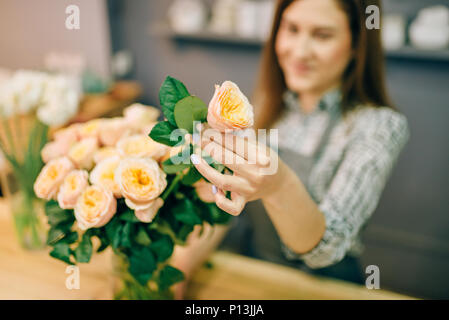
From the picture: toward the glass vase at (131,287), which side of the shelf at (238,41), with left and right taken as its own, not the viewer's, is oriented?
front

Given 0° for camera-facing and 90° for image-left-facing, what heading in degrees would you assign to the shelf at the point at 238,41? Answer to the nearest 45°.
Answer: approximately 0°

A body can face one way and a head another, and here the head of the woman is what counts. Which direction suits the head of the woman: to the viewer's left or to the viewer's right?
to the viewer's left

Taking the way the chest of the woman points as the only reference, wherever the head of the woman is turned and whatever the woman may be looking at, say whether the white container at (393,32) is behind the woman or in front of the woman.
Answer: behind

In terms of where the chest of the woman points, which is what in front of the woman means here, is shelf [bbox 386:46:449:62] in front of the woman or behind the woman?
behind

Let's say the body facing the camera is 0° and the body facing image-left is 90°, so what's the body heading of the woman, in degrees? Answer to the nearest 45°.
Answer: approximately 45°
